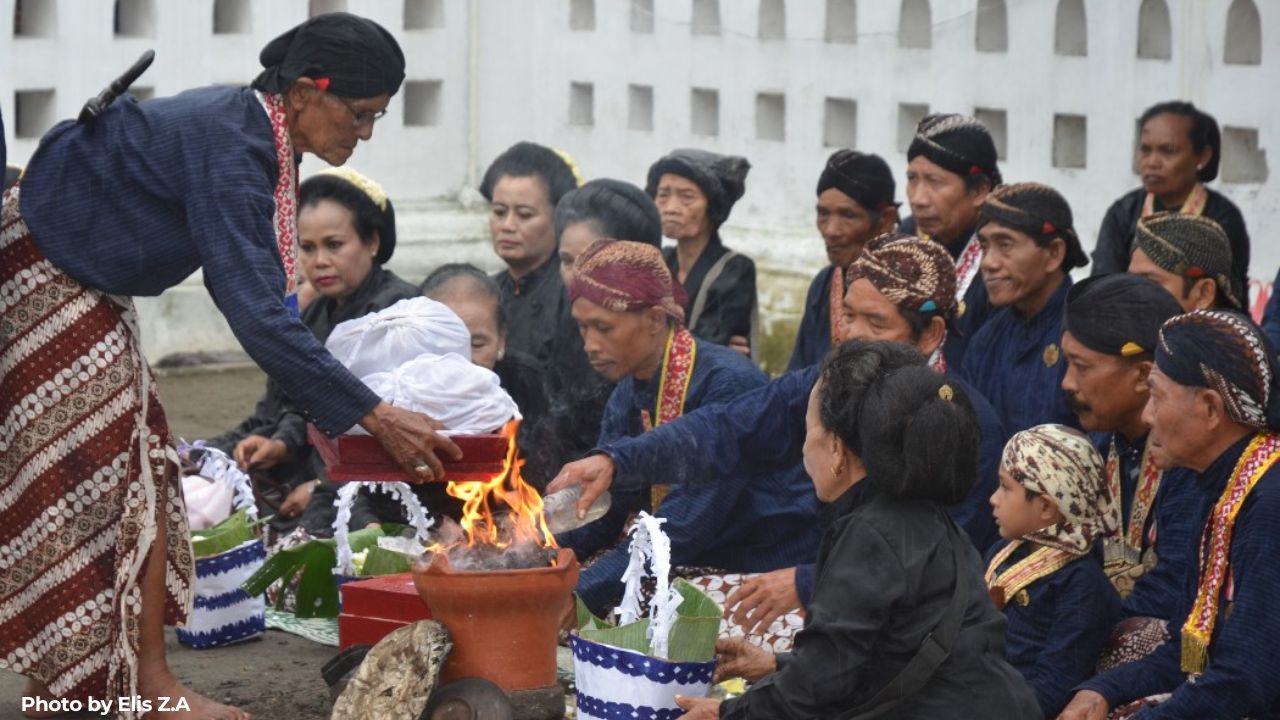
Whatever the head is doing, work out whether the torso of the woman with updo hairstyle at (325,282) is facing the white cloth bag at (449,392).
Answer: no

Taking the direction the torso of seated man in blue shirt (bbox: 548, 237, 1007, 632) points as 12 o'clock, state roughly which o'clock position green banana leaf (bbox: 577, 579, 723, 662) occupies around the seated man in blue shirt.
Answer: The green banana leaf is roughly at 11 o'clock from the seated man in blue shirt.

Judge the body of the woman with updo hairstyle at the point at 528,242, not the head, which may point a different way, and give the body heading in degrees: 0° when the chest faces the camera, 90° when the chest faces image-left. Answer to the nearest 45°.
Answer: approximately 45°

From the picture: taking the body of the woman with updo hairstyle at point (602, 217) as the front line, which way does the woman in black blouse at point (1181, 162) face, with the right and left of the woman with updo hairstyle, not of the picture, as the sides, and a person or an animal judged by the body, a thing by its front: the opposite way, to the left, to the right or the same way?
the same way

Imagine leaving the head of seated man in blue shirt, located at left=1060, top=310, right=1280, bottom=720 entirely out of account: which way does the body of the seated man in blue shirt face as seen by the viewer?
to the viewer's left

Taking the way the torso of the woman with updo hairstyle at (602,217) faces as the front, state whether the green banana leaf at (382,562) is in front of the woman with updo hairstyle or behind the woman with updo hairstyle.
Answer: in front

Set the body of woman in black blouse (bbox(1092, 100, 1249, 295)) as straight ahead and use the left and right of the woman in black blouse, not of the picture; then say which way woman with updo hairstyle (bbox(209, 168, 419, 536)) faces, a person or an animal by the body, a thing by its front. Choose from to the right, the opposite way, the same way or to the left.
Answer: the same way

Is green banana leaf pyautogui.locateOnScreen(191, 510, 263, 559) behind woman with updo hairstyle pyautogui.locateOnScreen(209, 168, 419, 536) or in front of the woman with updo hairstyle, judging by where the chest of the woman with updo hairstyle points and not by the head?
in front

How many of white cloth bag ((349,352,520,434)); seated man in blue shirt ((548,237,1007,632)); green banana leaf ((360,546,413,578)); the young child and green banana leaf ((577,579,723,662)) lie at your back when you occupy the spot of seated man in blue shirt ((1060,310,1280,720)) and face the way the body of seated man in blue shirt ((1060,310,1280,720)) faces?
0

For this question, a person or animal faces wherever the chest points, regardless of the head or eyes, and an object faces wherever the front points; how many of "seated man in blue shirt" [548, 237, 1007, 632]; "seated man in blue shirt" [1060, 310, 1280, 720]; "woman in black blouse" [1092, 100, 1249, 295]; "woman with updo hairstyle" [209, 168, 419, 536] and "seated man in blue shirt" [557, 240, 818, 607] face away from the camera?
0

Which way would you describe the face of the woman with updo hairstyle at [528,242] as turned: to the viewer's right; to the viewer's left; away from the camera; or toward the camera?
toward the camera

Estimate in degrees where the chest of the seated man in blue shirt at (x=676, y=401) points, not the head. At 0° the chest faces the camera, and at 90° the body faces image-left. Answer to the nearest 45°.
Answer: approximately 45°

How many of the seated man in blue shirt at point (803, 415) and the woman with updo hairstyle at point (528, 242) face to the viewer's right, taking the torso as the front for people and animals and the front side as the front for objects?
0

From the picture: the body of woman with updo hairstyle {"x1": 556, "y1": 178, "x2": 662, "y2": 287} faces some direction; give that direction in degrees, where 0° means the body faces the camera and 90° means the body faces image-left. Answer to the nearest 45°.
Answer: approximately 45°

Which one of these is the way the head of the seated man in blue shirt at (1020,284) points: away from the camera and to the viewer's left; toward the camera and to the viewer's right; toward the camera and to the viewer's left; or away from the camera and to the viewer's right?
toward the camera and to the viewer's left

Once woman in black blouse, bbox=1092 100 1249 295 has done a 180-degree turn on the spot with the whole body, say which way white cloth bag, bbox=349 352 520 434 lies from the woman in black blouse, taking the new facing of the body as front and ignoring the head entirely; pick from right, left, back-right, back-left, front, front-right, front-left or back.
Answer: back

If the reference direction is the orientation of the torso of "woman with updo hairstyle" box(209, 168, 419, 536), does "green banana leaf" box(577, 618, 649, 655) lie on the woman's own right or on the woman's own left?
on the woman's own left

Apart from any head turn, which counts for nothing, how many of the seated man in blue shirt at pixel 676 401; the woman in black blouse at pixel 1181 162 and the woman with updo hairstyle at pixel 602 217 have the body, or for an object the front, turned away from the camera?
0

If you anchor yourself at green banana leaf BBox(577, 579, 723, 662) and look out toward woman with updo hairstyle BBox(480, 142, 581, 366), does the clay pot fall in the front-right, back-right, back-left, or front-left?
front-left
